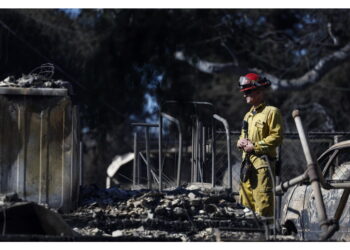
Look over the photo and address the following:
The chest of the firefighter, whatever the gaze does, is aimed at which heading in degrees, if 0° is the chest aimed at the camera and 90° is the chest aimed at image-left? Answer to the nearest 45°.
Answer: approximately 45°

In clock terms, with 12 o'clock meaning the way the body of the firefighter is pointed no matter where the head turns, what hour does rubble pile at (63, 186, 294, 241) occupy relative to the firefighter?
The rubble pile is roughly at 12 o'clock from the firefighter.

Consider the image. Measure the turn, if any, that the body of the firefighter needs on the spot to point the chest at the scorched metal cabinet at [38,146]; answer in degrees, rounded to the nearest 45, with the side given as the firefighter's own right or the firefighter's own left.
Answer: approximately 45° to the firefighter's own right

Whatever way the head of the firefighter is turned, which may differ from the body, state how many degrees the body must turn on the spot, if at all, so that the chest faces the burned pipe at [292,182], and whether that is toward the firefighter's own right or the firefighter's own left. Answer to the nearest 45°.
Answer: approximately 45° to the firefighter's own left

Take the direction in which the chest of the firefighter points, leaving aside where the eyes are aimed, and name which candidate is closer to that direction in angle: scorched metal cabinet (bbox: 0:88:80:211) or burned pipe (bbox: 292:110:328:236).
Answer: the scorched metal cabinet

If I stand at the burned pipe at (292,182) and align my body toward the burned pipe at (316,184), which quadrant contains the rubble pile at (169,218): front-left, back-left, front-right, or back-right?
back-right

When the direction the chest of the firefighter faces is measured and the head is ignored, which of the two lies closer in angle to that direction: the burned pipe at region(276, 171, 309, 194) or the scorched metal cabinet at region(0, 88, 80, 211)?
the scorched metal cabinet

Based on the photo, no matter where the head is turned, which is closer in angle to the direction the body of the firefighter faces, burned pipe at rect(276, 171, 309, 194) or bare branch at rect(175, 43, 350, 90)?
the burned pipe
